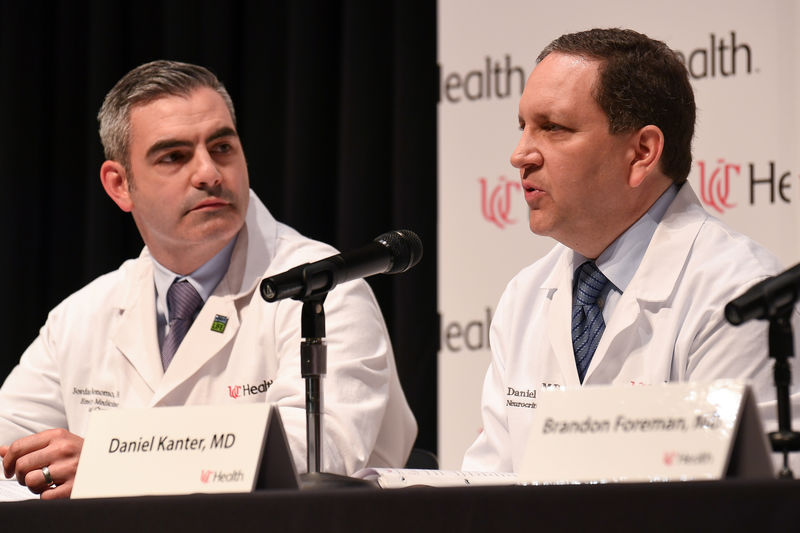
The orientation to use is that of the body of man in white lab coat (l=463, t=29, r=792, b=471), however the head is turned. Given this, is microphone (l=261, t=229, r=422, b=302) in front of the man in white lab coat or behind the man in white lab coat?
in front

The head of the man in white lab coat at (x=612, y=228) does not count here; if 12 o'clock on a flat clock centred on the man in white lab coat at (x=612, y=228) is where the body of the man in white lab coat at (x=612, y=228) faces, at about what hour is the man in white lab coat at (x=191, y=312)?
the man in white lab coat at (x=191, y=312) is roughly at 2 o'clock from the man in white lab coat at (x=612, y=228).

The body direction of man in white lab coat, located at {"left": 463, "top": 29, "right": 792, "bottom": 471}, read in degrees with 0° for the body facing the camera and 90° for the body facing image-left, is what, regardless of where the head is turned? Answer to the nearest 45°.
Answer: approximately 45°

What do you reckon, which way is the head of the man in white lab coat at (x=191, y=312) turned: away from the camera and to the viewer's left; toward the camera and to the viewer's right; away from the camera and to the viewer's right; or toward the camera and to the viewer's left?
toward the camera and to the viewer's right

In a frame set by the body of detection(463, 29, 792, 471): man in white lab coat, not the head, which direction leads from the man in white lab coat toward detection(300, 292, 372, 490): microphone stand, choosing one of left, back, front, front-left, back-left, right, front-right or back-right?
front

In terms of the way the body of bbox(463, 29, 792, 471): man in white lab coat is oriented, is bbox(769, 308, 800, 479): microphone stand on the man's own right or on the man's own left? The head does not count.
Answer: on the man's own left

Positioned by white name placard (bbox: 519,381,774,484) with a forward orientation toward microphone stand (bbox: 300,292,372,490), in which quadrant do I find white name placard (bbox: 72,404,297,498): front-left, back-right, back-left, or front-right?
front-left

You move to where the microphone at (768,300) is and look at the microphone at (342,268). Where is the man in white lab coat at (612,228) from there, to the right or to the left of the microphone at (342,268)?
right

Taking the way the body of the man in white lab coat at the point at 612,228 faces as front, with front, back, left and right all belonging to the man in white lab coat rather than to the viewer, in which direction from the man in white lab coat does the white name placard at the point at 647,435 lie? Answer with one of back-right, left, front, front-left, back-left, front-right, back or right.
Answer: front-left

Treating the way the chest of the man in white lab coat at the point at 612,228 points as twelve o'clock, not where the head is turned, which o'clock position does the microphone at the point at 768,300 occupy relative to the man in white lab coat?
The microphone is roughly at 10 o'clock from the man in white lab coat.

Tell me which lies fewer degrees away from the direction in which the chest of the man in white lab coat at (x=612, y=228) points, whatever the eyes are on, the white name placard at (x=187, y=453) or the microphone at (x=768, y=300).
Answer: the white name placard

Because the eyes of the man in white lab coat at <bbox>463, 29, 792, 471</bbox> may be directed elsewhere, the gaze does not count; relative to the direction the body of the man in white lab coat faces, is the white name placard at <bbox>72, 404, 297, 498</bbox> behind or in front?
in front
